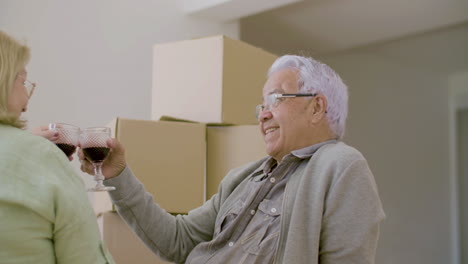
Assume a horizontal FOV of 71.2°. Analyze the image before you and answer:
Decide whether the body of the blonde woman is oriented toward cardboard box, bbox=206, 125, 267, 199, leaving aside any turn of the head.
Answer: yes

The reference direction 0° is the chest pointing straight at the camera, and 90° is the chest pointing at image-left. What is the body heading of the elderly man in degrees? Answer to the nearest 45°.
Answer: approximately 45°

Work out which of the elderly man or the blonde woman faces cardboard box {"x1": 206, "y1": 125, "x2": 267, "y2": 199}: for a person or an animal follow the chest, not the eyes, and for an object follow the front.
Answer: the blonde woman

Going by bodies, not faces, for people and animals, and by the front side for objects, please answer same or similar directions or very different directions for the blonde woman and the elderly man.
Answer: very different directions

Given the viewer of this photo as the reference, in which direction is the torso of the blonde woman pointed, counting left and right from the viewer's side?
facing away from the viewer and to the right of the viewer

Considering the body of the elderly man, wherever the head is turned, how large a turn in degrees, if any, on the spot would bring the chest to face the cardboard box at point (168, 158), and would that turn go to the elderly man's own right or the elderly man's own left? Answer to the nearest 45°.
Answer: approximately 90° to the elderly man's own right
